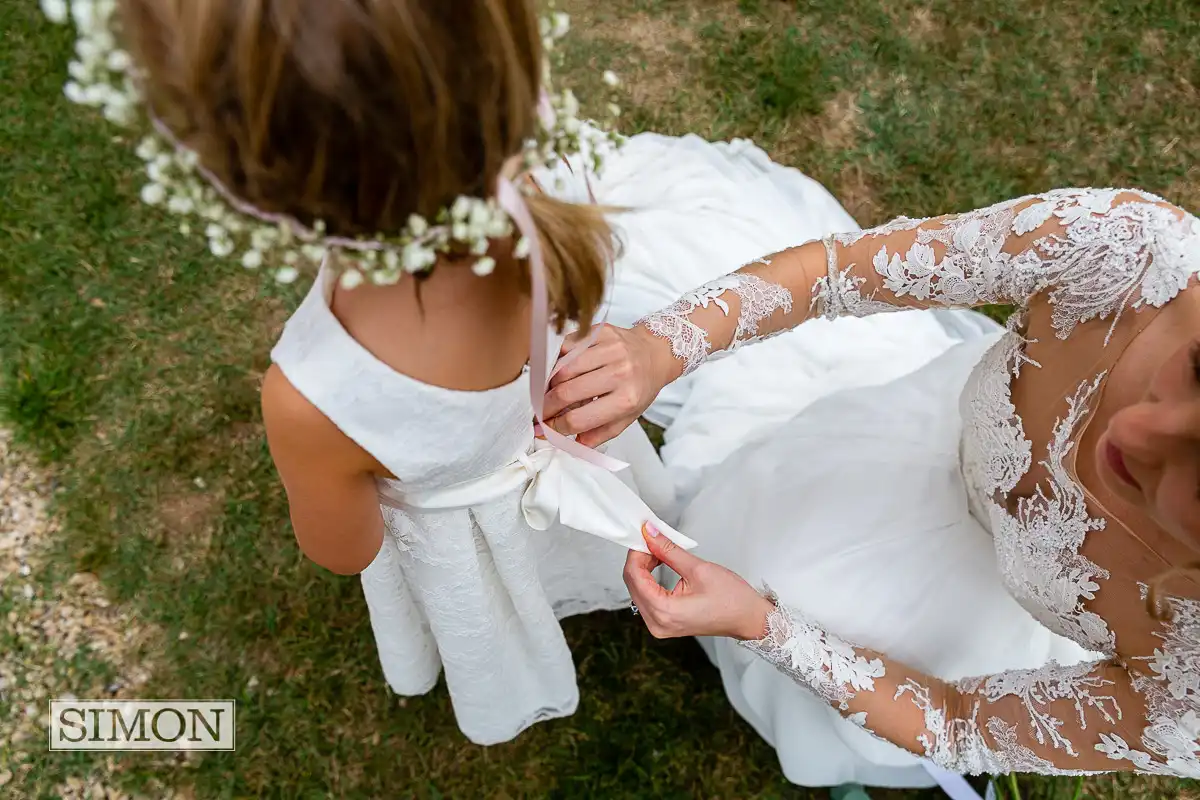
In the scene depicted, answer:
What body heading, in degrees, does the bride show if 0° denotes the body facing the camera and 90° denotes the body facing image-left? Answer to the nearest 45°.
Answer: approximately 90°
